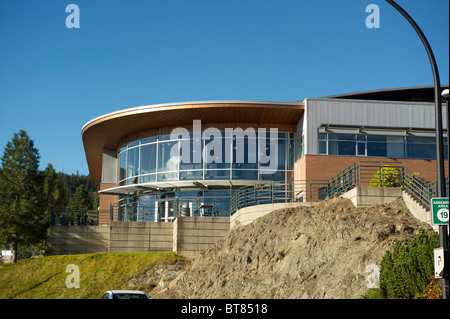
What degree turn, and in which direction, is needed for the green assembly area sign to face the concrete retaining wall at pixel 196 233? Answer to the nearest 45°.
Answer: approximately 135° to its right

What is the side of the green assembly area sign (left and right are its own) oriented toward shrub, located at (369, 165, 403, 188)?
back

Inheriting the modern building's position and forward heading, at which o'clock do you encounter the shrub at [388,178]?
The shrub is roughly at 11 o'clock from the modern building.

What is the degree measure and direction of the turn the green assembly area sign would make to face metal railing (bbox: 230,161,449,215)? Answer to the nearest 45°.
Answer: approximately 180°

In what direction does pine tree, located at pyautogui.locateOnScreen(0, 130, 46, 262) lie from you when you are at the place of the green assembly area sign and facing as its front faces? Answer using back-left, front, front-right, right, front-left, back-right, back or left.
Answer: back-right

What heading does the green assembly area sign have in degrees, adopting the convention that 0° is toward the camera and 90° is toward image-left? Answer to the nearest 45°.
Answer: approximately 0°

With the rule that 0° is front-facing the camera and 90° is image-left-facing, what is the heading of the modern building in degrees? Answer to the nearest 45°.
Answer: approximately 0°

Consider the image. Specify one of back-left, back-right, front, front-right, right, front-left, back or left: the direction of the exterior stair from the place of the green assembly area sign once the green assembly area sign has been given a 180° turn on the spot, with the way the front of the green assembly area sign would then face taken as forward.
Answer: front

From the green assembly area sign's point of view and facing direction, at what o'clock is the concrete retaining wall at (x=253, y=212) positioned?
The concrete retaining wall is roughly at 5 o'clock from the green assembly area sign.

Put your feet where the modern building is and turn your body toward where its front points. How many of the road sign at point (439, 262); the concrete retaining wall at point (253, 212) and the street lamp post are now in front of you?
3

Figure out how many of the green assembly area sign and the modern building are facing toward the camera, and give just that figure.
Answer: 2
